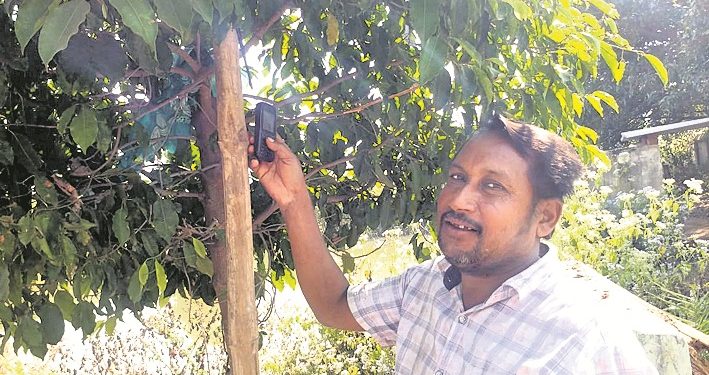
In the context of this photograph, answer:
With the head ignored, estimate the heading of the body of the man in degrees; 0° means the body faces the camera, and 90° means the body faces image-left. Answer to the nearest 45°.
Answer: approximately 45°
